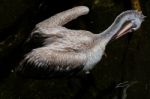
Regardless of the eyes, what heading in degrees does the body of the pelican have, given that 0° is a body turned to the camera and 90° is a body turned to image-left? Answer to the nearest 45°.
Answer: approximately 270°
